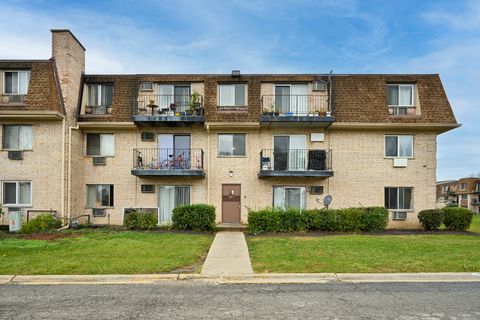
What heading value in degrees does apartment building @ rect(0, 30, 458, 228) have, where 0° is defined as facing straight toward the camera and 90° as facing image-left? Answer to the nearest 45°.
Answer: approximately 0°
